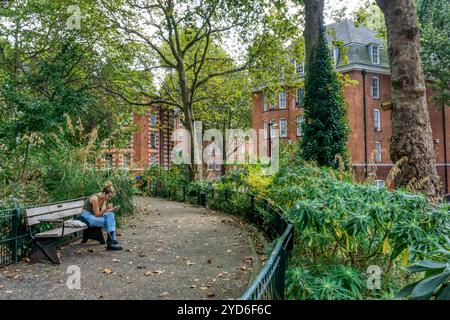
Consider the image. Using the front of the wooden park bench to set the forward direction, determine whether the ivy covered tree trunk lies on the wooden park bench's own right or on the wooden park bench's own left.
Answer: on the wooden park bench's own left

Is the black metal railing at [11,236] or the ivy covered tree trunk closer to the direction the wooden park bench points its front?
the ivy covered tree trunk

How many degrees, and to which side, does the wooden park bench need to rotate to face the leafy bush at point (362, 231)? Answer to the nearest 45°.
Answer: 0° — it already faces it

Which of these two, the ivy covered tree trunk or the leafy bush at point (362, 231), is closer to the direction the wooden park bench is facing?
the leafy bush

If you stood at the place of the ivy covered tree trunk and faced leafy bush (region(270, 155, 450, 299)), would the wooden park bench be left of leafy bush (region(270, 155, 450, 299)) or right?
right

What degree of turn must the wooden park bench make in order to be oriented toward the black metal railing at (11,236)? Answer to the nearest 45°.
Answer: approximately 135° to its right

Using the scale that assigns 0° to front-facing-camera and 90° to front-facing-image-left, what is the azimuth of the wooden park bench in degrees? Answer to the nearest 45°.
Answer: approximately 315°

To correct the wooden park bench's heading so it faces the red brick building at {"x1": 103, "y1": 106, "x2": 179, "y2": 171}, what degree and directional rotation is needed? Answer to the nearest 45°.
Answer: approximately 135° to its left

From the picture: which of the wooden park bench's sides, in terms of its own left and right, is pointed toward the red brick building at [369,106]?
left

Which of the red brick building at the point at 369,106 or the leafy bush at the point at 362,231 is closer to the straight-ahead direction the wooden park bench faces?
the leafy bush
